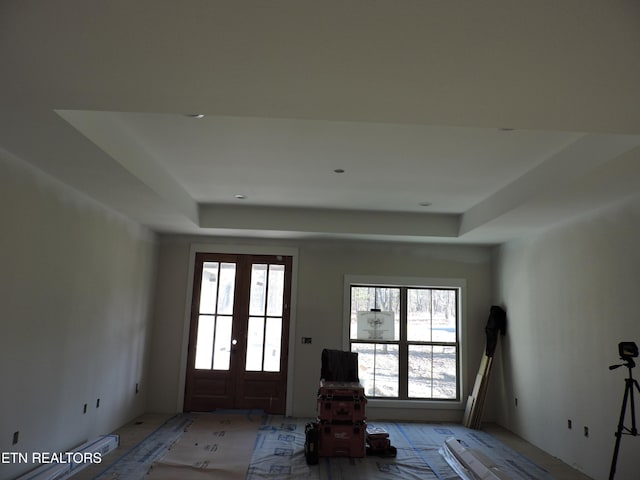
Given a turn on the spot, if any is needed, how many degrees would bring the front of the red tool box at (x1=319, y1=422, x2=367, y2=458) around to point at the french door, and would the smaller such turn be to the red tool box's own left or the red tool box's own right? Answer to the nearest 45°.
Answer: approximately 135° to the red tool box's own right

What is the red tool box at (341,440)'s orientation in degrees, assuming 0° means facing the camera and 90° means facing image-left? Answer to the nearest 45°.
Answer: approximately 0°

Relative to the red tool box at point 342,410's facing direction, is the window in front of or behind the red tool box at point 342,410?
behind

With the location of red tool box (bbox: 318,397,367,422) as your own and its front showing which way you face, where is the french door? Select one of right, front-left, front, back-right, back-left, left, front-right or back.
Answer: back-right
